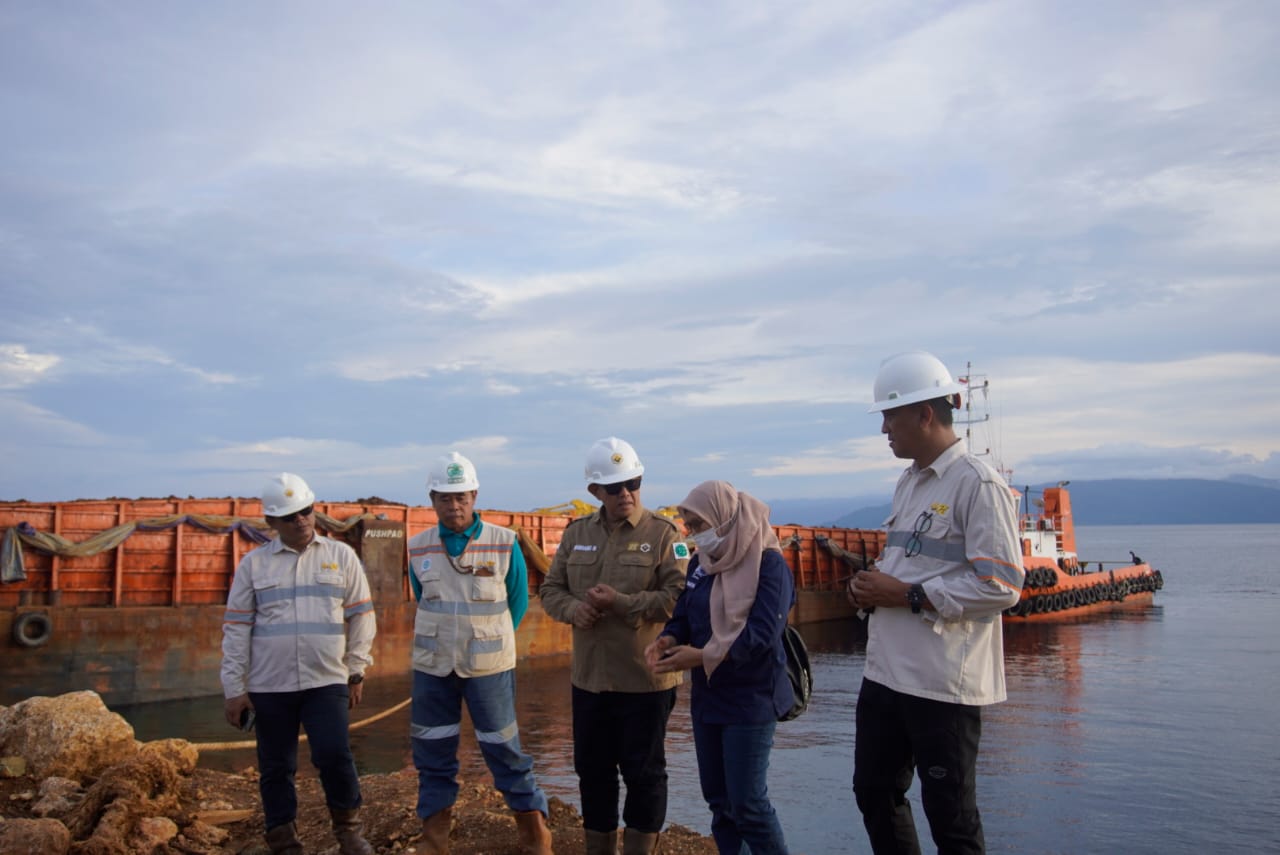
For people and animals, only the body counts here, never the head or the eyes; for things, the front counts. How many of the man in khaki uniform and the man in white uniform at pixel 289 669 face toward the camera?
2

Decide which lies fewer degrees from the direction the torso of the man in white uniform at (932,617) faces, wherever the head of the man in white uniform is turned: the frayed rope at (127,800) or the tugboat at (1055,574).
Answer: the frayed rope

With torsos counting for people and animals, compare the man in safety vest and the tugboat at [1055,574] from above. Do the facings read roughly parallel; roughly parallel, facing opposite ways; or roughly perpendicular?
roughly perpendicular

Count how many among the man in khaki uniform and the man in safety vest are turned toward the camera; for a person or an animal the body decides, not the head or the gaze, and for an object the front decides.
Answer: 2

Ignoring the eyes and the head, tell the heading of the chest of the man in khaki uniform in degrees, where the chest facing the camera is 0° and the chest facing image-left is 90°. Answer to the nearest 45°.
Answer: approximately 0°

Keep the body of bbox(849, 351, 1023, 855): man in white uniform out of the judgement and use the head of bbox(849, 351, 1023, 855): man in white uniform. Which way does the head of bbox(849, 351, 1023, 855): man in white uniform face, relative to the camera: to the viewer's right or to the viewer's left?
to the viewer's left
